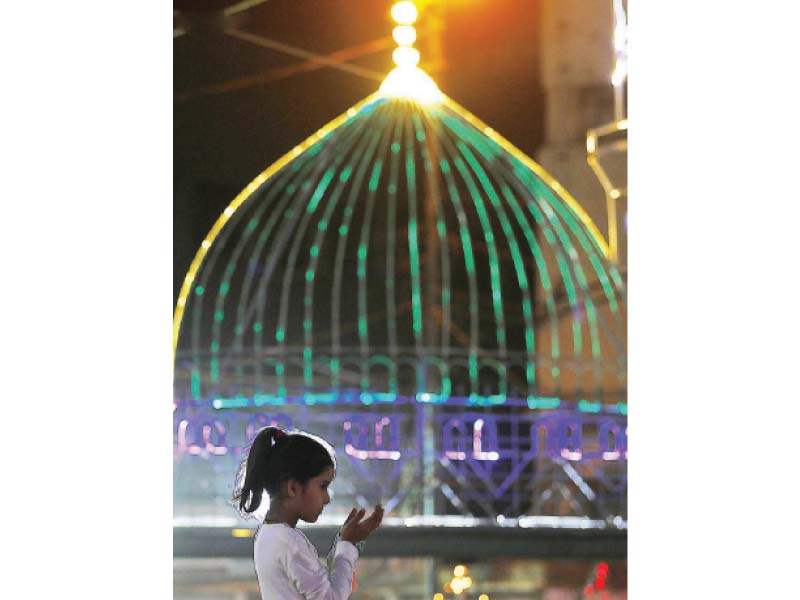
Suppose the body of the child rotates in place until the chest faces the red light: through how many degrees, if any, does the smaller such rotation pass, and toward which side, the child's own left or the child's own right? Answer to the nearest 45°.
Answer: approximately 45° to the child's own left

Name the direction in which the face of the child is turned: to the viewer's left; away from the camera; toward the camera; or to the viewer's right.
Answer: to the viewer's right

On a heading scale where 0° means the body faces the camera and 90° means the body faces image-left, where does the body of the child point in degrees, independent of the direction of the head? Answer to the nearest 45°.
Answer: approximately 270°

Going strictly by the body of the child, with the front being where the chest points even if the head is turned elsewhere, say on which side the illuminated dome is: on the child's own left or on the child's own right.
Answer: on the child's own left
